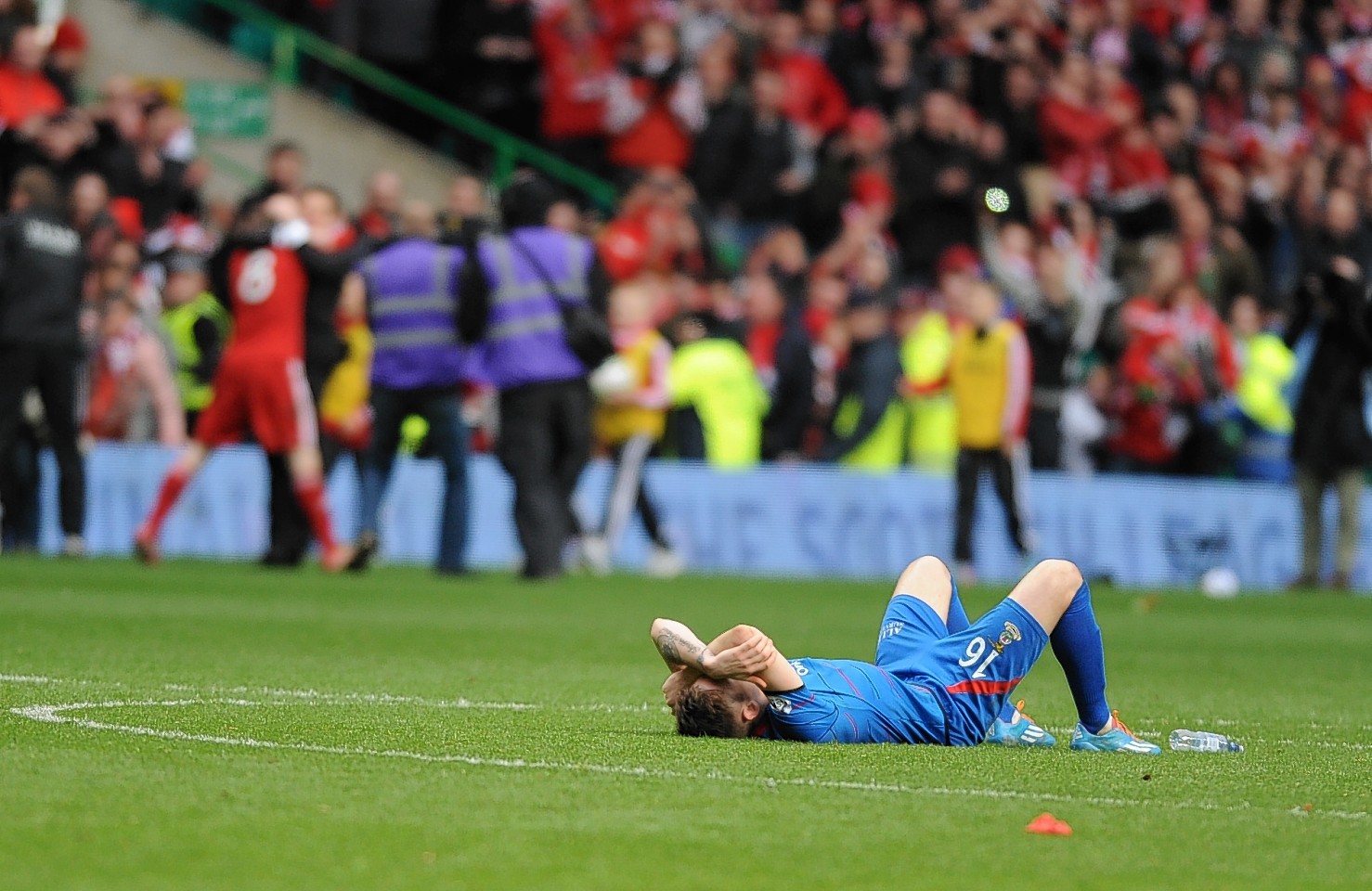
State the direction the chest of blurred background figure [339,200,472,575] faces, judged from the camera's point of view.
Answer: away from the camera

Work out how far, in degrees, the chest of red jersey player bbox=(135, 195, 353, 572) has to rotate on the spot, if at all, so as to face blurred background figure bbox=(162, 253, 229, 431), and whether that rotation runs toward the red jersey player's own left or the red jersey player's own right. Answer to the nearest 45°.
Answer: approximately 45° to the red jersey player's own left

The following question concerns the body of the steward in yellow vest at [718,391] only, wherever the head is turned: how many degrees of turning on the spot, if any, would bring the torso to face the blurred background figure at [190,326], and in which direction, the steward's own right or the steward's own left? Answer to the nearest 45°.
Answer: approximately 45° to the steward's own left

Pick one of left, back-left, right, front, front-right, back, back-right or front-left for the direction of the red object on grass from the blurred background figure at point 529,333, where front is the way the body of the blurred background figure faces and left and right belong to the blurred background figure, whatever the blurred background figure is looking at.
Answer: back

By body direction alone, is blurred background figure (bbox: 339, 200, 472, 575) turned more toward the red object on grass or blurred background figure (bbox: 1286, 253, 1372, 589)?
the blurred background figure

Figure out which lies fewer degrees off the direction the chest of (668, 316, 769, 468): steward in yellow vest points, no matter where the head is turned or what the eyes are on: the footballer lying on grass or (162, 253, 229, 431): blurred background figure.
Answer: the blurred background figure

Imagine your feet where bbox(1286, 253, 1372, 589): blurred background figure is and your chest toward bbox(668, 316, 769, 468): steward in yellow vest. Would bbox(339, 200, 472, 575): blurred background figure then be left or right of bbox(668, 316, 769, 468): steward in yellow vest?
left

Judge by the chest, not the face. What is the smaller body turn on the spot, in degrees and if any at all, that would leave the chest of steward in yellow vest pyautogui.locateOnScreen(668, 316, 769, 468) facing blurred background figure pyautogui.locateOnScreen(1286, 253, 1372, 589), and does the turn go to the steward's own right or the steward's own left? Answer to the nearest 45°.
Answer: approximately 135° to the steward's own right

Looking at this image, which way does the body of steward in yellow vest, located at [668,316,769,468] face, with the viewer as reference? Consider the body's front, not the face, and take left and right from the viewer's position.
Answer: facing away from the viewer and to the left of the viewer

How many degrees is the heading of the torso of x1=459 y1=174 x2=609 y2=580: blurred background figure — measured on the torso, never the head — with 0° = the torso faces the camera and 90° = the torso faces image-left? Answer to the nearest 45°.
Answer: approximately 180°

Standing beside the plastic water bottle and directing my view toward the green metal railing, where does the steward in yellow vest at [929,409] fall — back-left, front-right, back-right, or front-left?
front-right

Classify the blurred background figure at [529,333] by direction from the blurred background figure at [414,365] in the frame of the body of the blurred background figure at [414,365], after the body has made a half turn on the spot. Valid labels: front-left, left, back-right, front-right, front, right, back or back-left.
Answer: front-left

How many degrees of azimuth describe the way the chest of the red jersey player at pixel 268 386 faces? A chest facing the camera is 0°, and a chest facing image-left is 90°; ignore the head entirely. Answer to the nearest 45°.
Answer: approximately 225°
